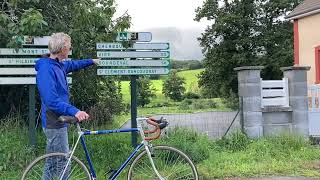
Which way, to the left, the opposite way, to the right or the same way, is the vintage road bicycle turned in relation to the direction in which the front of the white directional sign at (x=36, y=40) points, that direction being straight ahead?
to the left

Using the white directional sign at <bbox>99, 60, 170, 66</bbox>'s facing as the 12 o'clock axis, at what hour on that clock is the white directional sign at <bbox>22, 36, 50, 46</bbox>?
the white directional sign at <bbox>22, 36, 50, 46</bbox> is roughly at 3 o'clock from the white directional sign at <bbox>99, 60, 170, 66</bbox>.

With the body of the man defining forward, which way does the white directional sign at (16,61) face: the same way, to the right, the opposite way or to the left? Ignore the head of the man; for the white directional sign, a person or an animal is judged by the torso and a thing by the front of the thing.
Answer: to the right

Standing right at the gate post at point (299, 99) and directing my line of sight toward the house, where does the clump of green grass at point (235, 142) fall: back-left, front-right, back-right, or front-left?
back-left

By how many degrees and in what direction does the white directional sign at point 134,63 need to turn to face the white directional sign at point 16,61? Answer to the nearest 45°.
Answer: approximately 90° to its right

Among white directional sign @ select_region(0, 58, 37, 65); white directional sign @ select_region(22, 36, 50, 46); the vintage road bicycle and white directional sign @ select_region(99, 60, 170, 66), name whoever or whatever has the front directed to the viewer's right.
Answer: the vintage road bicycle

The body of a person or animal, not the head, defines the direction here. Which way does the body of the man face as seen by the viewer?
to the viewer's right

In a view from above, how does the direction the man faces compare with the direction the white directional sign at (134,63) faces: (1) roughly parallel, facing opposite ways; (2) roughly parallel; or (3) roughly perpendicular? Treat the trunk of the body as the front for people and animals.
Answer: roughly perpendicular

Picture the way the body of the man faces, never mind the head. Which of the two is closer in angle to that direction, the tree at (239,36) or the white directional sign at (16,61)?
the tree

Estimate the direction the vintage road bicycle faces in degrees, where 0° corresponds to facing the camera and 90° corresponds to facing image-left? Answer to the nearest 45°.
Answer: approximately 270°

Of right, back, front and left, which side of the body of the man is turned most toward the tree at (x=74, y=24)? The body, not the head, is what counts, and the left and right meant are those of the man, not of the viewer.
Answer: left
